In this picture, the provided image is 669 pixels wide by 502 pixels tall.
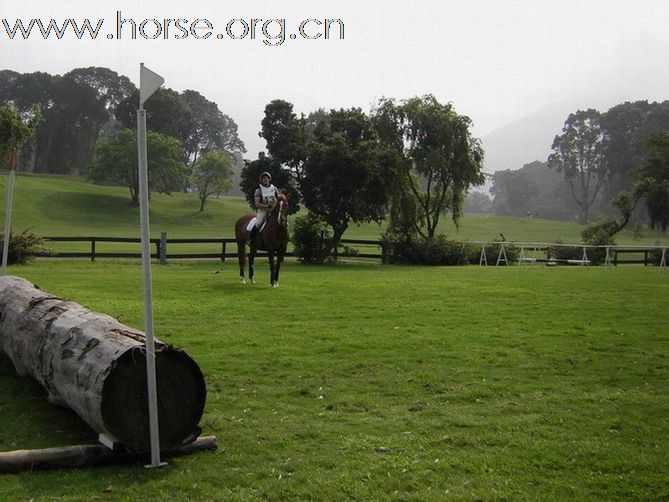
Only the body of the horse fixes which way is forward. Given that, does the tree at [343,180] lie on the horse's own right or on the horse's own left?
on the horse's own left

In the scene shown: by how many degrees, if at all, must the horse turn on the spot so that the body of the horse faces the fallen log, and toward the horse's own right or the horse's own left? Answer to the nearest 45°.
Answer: approximately 45° to the horse's own right

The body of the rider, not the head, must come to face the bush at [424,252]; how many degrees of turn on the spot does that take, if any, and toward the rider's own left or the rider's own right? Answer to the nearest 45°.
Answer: approximately 90° to the rider's own left

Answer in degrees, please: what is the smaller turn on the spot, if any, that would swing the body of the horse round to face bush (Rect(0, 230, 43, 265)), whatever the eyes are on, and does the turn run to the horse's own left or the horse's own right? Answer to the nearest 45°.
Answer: approximately 180°

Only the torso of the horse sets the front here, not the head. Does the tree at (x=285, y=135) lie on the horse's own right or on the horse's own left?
on the horse's own left

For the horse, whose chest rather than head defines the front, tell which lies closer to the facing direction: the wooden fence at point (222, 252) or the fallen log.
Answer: the fallen log

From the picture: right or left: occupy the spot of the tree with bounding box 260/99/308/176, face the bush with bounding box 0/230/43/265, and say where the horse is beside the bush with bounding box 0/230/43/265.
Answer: left

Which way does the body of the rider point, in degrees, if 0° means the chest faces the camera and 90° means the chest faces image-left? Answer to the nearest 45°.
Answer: approximately 315°

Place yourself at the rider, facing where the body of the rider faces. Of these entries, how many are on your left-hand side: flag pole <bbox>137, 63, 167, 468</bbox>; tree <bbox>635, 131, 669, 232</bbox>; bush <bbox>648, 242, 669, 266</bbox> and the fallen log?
2

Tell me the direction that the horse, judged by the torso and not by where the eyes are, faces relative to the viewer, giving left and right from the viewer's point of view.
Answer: facing the viewer and to the right of the viewer

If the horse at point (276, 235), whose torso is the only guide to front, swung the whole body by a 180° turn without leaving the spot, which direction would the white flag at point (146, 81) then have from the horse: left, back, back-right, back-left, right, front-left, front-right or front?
back-left

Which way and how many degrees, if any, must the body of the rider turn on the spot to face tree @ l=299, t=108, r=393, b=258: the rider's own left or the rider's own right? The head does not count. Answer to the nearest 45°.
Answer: approximately 135° to the rider's own left

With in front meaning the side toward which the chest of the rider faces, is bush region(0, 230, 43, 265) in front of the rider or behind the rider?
behind
